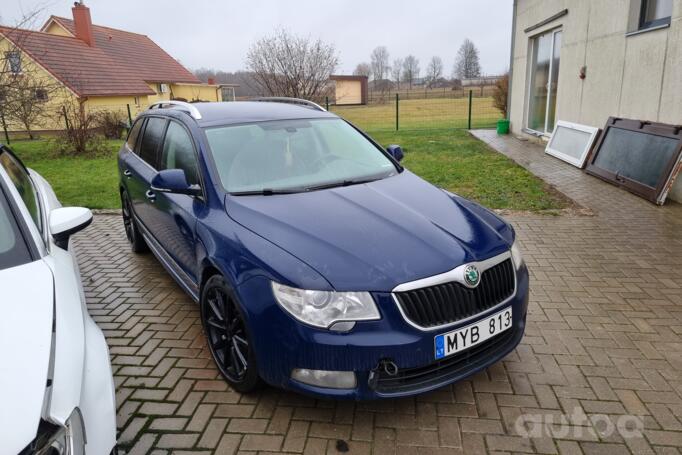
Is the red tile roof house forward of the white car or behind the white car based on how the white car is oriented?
behind

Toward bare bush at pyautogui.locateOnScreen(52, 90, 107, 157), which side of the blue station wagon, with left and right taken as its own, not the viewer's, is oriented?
back

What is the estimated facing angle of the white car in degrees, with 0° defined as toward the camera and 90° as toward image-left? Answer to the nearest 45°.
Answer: approximately 0°

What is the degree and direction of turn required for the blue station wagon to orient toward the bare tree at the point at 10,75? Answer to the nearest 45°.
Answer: approximately 180°

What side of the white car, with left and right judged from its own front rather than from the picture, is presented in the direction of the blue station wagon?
left

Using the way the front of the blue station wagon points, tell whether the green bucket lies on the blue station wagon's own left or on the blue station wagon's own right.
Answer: on the blue station wagon's own left

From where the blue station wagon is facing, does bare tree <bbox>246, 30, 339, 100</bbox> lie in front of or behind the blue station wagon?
behind

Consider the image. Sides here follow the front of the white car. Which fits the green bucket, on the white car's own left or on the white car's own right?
on the white car's own left
